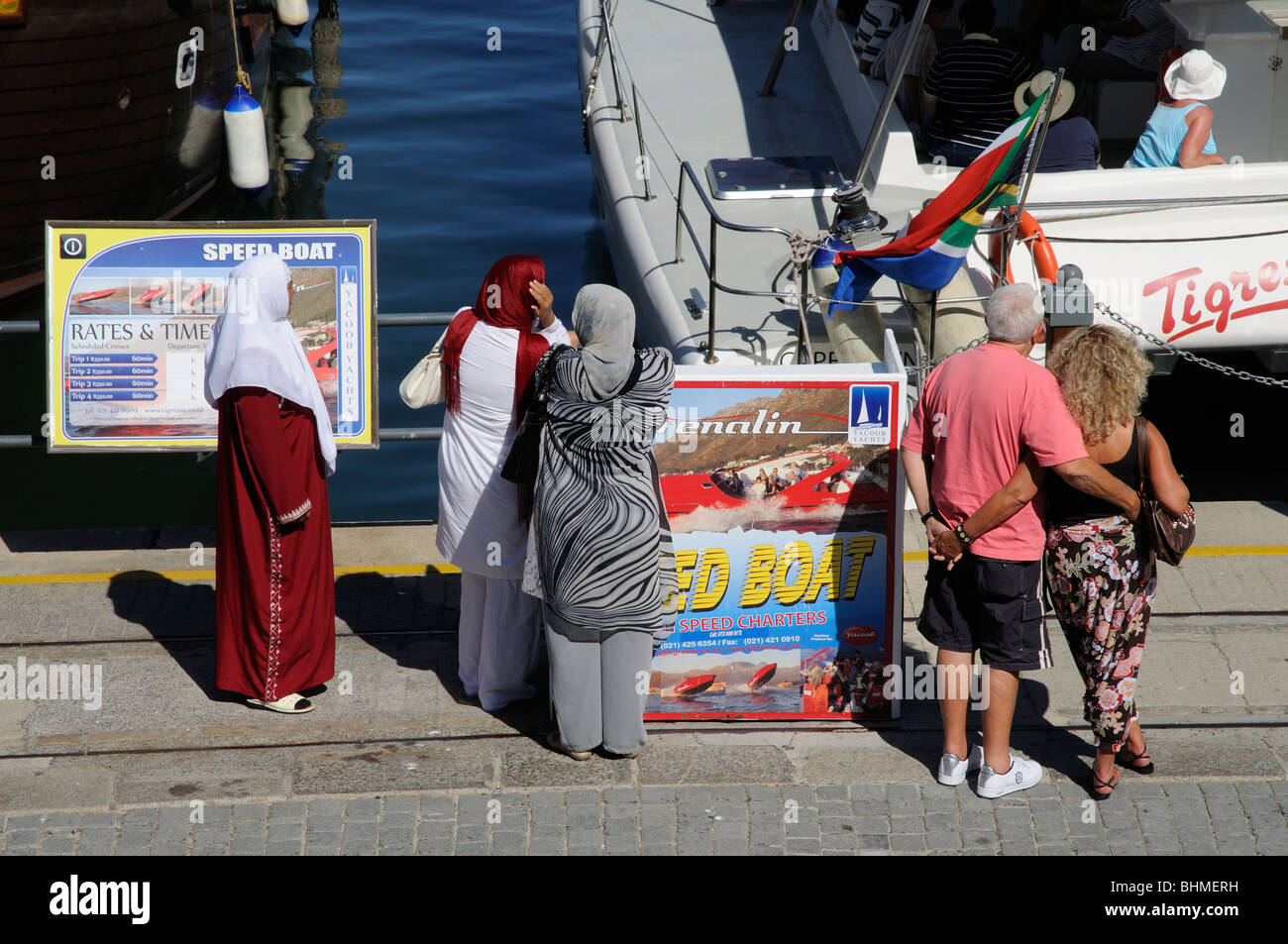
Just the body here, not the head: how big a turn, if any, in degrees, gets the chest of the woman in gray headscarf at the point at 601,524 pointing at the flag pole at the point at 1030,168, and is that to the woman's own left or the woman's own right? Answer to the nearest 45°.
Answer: approximately 45° to the woman's own right

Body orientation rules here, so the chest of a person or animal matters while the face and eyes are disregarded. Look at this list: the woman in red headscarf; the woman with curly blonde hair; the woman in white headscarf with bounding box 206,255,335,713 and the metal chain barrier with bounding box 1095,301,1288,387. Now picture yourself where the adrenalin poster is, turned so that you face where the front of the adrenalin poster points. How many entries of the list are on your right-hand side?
2

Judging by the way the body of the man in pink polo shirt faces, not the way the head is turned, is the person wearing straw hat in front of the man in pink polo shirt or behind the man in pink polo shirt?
in front

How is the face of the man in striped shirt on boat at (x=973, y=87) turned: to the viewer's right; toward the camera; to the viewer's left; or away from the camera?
away from the camera

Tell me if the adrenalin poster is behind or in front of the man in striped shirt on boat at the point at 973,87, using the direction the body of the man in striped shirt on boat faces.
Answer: behind

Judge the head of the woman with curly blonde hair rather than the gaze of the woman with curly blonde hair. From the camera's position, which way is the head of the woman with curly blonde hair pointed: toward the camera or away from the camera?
away from the camera

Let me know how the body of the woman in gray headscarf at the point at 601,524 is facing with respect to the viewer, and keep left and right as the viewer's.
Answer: facing away from the viewer

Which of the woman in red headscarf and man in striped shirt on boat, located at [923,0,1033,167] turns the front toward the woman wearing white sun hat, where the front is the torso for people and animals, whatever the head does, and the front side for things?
the woman in red headscarf

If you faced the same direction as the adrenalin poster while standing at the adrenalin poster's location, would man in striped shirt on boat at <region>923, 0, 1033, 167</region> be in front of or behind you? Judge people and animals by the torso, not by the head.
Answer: behind

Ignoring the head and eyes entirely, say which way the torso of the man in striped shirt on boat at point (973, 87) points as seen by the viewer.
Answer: away from the camera

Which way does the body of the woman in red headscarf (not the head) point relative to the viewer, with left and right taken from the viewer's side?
facing away from the viewer and to the right of the viewer

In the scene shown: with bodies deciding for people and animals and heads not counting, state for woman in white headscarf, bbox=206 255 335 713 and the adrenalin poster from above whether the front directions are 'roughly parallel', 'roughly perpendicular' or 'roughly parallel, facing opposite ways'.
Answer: roughly perpendicular
